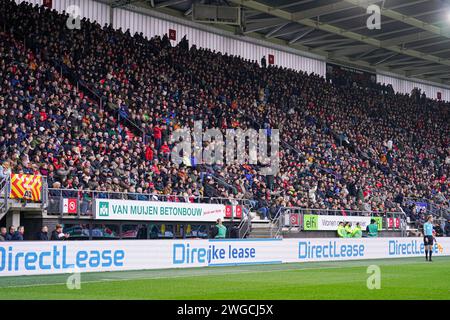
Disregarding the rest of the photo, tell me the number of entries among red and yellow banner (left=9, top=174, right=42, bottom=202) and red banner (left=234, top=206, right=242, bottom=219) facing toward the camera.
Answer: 2

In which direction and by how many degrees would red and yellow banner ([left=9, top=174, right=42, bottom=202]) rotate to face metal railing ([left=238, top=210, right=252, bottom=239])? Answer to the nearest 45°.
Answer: approximately 135° to its left

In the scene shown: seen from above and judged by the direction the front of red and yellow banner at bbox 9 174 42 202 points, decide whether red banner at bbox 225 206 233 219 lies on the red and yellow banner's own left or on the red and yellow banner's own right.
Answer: on the red and yellow banner's own left

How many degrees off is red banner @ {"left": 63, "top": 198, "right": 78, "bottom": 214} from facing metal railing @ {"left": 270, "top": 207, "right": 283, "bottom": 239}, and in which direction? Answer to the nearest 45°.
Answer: approximately 135° to its left

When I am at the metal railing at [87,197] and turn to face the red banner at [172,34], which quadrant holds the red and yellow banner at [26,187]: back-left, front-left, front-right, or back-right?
back-left

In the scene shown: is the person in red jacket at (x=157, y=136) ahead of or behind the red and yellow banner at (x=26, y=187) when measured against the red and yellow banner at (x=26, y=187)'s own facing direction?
behind

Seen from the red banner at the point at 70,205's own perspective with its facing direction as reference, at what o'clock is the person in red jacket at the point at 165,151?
The person in red jacket is roughly at 7 o'clock from the red banner.
